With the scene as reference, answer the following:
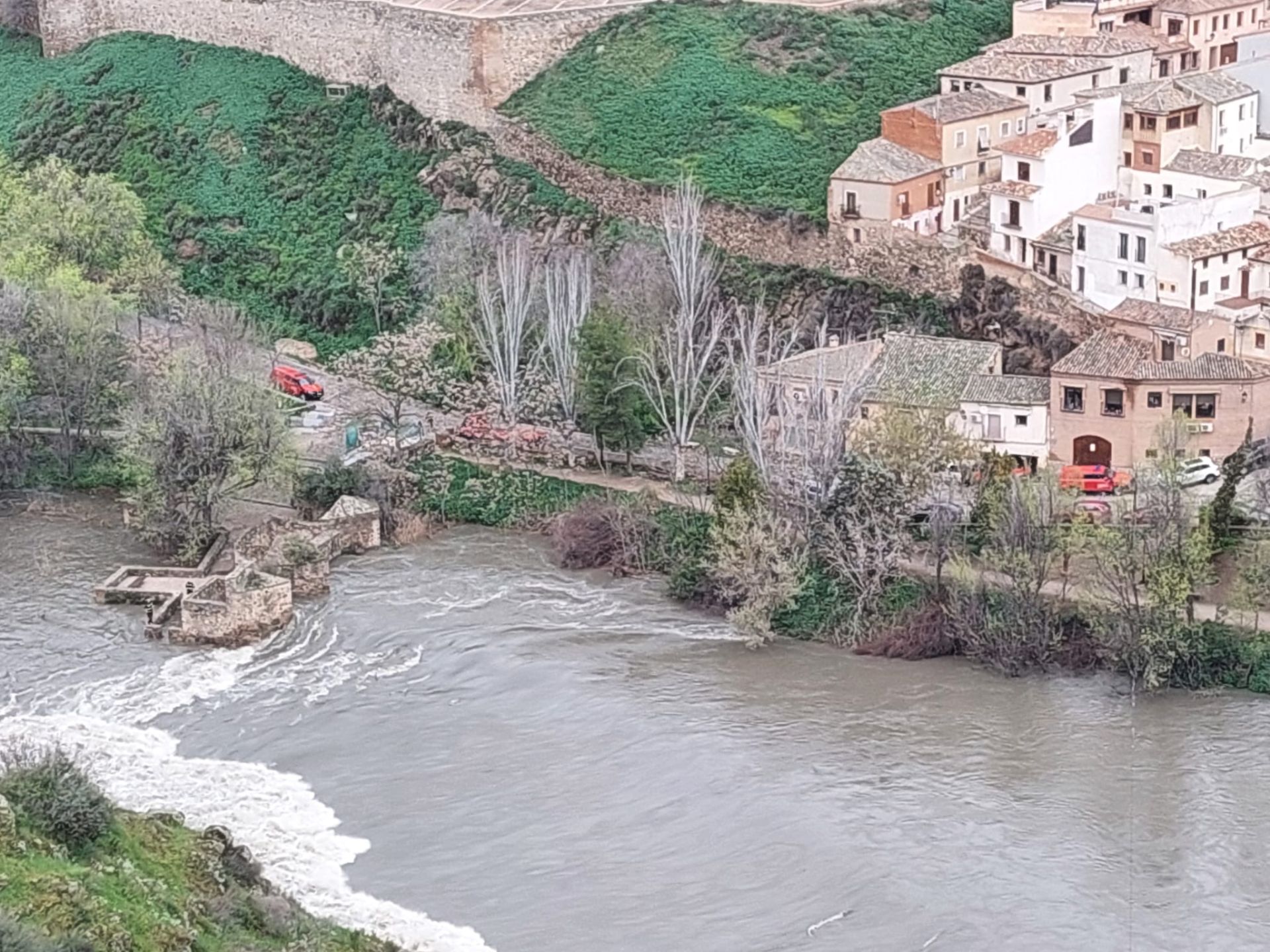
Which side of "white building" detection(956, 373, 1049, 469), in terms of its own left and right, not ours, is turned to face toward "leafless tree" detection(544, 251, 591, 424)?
right

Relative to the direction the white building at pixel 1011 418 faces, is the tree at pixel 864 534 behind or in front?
in front

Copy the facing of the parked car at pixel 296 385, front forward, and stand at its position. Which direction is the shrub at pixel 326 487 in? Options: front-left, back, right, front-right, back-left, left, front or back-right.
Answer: front-right

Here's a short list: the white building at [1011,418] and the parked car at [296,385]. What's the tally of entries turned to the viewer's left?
0

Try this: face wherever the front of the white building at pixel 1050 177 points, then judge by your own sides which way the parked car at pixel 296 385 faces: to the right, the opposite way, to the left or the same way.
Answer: to the left

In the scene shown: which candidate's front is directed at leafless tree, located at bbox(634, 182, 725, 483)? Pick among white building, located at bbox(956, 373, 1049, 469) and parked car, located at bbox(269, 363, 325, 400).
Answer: the parked car

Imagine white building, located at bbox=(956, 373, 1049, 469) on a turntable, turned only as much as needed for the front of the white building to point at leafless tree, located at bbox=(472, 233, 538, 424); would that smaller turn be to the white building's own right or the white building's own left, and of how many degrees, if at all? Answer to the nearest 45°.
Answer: approximately 90° to the white building's own right

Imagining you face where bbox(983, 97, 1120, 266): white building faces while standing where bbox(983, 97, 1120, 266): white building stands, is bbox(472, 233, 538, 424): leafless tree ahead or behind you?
ahead

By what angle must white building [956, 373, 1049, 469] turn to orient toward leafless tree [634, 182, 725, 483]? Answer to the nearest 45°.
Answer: approximately 90° to its right

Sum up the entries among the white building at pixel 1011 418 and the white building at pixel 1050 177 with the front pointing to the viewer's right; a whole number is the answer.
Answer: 0
